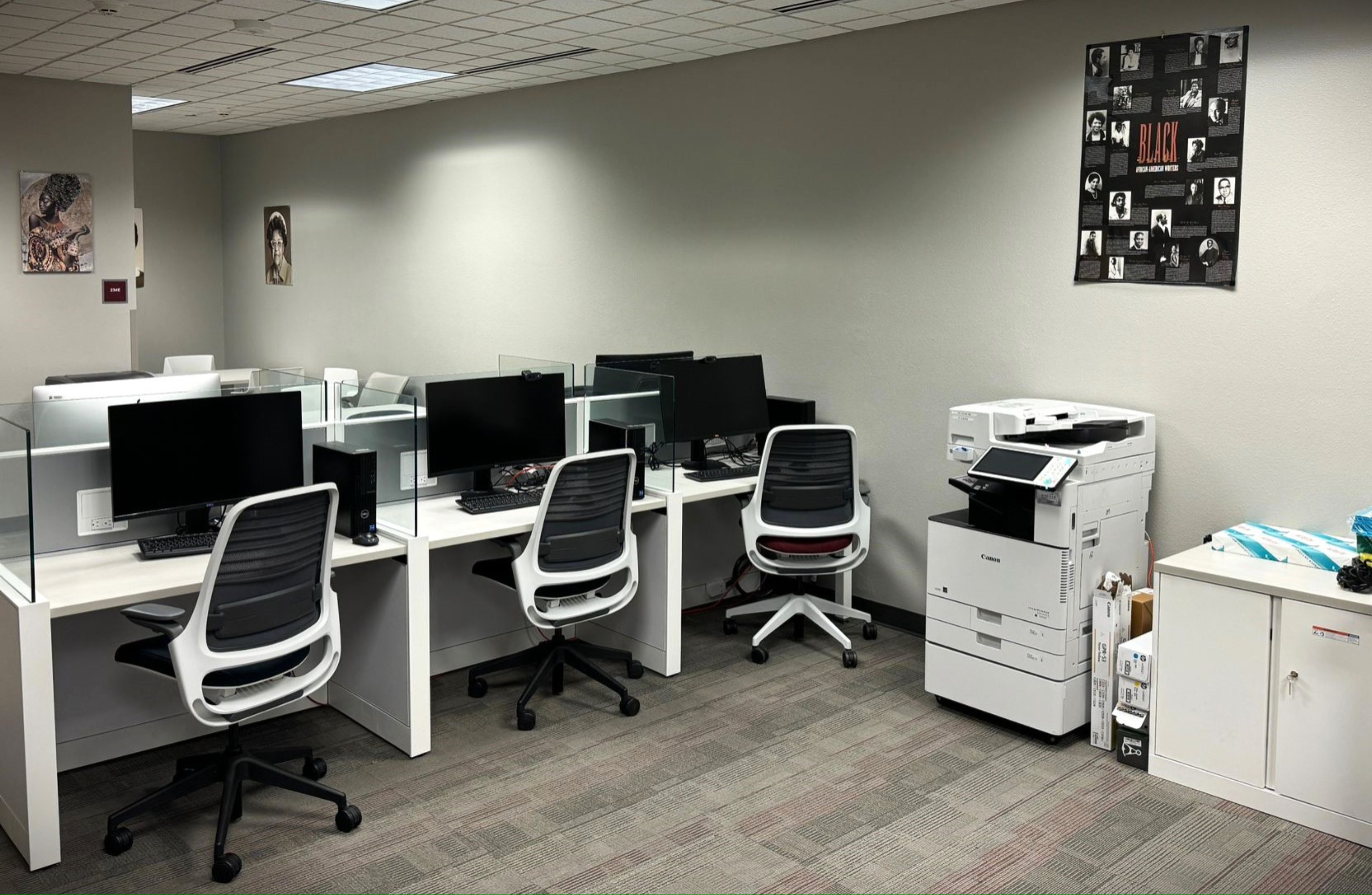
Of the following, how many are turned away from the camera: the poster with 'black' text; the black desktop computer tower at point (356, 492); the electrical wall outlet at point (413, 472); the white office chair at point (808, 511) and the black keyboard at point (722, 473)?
1

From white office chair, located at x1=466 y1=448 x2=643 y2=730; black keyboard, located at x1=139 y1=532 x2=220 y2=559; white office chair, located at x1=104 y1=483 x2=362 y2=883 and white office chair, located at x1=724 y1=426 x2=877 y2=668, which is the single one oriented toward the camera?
the black keyboard

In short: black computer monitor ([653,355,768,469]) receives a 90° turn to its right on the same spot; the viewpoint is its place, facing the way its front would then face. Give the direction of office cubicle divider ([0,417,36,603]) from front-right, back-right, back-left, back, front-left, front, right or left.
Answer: front

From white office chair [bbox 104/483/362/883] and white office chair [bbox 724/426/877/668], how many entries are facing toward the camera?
0

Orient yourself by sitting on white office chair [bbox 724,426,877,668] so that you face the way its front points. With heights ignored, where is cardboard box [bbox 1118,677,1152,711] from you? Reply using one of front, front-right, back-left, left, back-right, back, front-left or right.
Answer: back-right

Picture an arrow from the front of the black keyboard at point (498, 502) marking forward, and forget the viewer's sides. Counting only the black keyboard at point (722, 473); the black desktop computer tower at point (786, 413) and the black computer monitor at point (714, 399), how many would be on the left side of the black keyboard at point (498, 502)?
3

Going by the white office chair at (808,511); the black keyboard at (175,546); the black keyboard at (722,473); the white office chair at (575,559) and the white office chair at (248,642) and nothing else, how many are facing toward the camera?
2

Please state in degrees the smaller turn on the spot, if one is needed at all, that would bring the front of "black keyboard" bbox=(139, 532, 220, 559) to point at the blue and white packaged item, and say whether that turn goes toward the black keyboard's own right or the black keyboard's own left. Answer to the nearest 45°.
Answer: approximately 90° to the black keyboard's own left

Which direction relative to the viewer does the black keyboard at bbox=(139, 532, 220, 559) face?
toward the camera

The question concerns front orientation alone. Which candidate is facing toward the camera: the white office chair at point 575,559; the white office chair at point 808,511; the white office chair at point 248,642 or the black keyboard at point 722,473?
the black keyboard

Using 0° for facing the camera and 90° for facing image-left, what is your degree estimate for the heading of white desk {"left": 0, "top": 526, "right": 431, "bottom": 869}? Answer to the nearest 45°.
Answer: approximately 315°

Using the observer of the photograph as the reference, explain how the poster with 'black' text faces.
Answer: facing the viewer and to the left of the viewer

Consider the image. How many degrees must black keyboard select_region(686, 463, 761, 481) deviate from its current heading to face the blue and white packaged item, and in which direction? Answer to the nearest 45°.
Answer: approximately 45° to its left
